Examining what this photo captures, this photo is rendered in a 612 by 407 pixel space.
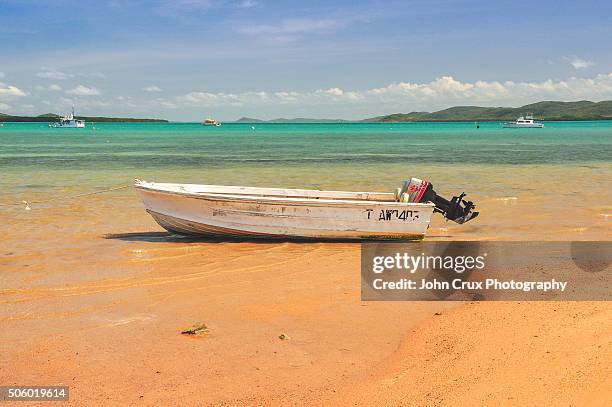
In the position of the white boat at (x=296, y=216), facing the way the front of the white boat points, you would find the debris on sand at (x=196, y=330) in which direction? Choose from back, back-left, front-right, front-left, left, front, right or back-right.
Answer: left

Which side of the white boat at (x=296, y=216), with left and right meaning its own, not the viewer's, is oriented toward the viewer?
left
